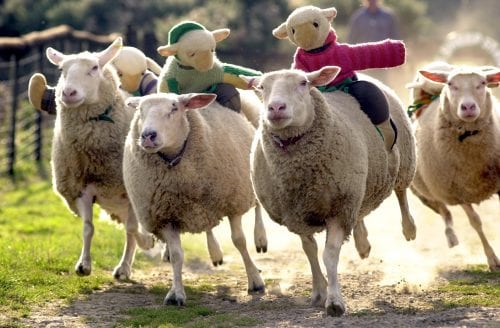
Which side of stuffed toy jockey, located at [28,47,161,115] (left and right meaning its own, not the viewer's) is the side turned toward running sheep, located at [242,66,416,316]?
left

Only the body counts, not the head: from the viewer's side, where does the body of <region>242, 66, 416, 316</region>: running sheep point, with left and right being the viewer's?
facing the viewer and to the left of the viewer

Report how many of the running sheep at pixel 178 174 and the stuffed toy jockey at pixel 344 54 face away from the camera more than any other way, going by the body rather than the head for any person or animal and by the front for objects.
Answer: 0

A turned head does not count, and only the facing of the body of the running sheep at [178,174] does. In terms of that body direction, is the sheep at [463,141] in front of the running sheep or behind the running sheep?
behind

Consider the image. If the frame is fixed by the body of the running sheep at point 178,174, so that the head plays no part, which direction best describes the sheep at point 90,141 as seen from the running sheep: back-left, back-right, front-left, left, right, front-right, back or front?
right

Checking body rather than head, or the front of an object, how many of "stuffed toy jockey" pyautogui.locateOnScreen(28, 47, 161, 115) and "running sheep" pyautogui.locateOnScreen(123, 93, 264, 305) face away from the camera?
0

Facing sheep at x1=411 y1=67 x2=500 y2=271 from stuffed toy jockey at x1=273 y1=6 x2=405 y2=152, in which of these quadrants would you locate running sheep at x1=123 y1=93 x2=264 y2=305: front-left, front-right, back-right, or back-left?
back-left

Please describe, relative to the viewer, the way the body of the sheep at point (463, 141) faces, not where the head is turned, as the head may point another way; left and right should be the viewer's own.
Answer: facing the viewer
